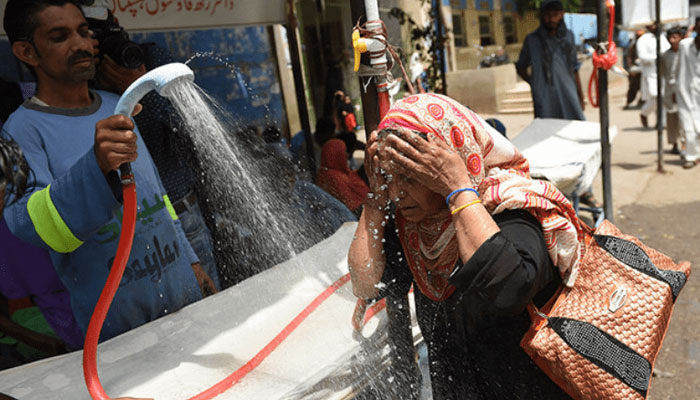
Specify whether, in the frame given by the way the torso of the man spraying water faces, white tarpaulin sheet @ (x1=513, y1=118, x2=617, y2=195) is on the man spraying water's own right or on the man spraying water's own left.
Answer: on the man spraying water's own left

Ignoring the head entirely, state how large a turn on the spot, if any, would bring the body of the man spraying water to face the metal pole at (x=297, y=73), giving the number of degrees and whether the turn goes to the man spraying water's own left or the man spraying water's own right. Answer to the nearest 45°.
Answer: approximately 90° to the man spraying water's own left

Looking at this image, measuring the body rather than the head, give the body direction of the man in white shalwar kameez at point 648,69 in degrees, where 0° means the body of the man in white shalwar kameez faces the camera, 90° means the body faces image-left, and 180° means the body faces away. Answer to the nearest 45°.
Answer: approximately 0°

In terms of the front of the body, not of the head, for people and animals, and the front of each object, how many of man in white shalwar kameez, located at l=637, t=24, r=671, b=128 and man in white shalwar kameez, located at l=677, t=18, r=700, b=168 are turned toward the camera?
2

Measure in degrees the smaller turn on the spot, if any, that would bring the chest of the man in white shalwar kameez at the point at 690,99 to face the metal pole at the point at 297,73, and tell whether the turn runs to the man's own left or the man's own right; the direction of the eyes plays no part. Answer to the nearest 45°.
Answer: approximately 45° to the man's own right

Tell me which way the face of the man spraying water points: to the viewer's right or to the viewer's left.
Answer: to the viewer's right
